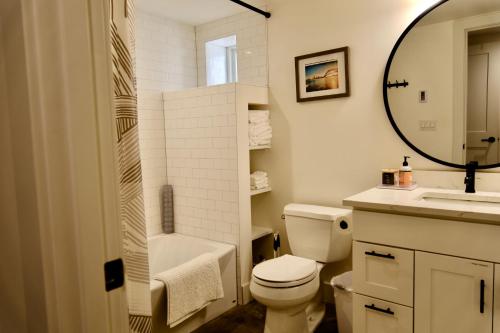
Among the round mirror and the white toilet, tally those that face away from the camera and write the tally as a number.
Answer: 0

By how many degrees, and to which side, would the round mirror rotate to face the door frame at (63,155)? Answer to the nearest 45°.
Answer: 0° — it already faces it

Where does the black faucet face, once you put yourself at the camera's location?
facing the viewer and to the left of the viewer

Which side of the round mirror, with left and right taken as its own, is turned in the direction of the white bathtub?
right

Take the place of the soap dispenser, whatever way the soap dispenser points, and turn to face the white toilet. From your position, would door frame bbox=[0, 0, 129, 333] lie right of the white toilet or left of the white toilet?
left

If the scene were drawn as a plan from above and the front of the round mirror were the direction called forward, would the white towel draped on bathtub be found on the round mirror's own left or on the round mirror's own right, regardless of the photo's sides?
on the round mirror's own right

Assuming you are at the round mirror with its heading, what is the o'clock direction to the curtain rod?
The curtain rod is roughly at 3 o'clock from the round mirror.

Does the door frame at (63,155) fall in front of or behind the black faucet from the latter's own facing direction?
in front

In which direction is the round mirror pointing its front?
toward the camera

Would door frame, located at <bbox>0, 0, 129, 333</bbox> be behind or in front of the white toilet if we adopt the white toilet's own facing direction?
in front

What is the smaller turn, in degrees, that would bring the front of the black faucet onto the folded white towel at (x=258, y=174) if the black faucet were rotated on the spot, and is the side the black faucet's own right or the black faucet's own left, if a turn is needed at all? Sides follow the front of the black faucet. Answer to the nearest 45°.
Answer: approximately 45° to the black faucet's own right

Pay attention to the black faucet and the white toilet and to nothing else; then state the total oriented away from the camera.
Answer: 0
